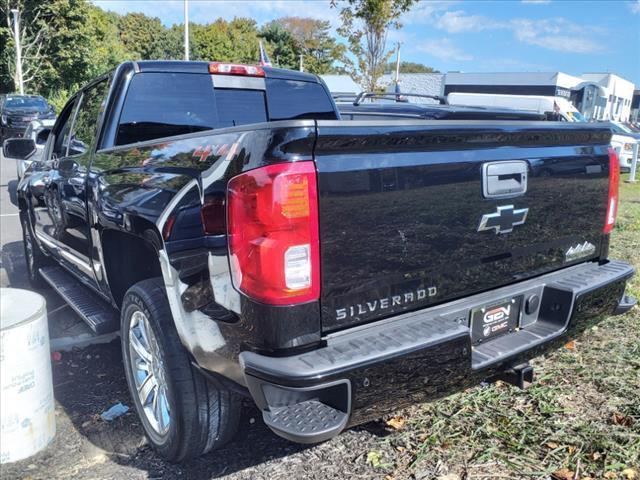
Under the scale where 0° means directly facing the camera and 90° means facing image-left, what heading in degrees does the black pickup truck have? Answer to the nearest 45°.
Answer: approximately 135°

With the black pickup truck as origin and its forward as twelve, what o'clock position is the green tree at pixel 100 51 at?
The green tree is roughly at 1 o'clock from the black pickup truck.

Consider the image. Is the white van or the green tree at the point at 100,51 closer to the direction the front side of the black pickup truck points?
the green tree

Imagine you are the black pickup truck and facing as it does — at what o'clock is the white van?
The white van is roughly at 2 o'clock from the black pickup truck.
